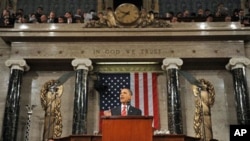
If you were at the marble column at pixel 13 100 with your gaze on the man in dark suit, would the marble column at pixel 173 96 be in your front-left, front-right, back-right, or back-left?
front-left

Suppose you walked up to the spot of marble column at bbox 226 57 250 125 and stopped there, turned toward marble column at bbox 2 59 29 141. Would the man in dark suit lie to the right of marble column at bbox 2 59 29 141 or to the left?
left

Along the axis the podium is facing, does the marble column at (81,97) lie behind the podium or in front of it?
behind

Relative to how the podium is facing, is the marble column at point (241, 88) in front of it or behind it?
behind

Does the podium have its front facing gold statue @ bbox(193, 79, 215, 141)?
no

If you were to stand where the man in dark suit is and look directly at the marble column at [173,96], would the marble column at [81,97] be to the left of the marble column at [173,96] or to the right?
left

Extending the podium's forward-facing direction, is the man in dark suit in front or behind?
behind

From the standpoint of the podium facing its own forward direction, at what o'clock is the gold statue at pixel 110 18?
The gold statue is roughly at 6 o'clock from the podium.

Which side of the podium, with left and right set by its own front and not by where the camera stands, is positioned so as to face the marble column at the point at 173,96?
back

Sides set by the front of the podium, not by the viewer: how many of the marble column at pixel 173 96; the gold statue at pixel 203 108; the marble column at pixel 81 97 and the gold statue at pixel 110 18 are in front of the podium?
0

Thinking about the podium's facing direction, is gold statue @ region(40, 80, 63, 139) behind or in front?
behind

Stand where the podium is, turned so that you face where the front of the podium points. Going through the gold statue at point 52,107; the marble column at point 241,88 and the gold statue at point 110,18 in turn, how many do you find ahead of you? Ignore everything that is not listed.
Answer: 0

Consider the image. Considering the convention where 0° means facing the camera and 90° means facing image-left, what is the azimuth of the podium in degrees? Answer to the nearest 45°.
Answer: approximately 0°
